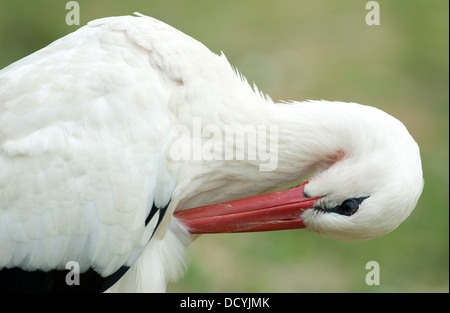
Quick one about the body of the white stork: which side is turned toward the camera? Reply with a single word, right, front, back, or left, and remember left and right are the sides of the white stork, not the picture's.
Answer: right
